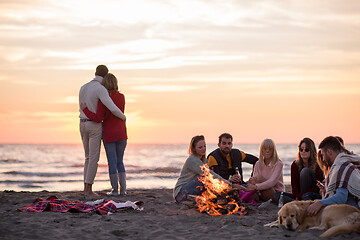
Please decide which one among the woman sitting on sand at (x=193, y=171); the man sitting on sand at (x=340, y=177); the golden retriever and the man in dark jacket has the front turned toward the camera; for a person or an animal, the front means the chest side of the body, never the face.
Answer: the man in dark jacket

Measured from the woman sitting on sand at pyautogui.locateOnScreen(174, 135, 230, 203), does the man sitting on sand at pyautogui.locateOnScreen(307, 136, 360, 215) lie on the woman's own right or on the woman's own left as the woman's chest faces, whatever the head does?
on the woman's own right

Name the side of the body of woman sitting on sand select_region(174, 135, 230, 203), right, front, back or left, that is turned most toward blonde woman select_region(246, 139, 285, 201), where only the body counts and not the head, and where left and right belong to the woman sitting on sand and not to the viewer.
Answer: front

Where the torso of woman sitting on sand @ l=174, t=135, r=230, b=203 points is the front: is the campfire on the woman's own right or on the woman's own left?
on the woman's own right

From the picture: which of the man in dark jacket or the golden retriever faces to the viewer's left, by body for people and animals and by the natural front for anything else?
the golden retriever

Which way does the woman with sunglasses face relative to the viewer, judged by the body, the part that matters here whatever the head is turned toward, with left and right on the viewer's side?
facing the viewer and to the left of the viewer

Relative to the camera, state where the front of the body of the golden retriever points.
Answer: to the viewer's left

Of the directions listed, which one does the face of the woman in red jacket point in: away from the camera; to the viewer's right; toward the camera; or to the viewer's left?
away from the camera

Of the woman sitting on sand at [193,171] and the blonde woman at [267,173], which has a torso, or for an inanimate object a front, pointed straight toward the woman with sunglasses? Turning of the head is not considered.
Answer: the woman sitting on sand

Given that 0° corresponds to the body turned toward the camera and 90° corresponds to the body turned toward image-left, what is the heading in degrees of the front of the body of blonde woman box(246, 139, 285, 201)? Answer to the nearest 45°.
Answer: approximately 45°

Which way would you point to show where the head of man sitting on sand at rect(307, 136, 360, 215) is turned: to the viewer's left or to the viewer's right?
to the viewer's left

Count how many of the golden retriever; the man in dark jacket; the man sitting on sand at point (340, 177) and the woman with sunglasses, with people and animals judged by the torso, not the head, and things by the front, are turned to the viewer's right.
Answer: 0

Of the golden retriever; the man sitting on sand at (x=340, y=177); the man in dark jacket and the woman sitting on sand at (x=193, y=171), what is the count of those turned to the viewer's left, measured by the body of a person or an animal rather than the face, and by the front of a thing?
2

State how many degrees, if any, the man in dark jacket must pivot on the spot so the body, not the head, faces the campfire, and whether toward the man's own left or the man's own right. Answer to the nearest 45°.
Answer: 0° — they already face it

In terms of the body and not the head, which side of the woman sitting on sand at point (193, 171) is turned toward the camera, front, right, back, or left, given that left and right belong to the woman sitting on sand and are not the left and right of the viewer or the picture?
right

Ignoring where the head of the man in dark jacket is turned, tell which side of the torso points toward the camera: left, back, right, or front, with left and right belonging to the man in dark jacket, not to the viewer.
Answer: front

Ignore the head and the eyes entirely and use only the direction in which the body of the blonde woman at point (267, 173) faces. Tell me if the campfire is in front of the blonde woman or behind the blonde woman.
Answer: in front

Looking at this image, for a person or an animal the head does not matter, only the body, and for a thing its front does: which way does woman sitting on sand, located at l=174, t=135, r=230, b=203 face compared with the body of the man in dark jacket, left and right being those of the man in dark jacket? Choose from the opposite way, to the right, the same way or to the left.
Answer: to the left

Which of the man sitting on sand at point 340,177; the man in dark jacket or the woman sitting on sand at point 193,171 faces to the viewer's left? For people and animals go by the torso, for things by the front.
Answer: the man sitting on sand

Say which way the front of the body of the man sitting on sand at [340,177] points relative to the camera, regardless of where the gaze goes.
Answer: to the viewer's left
